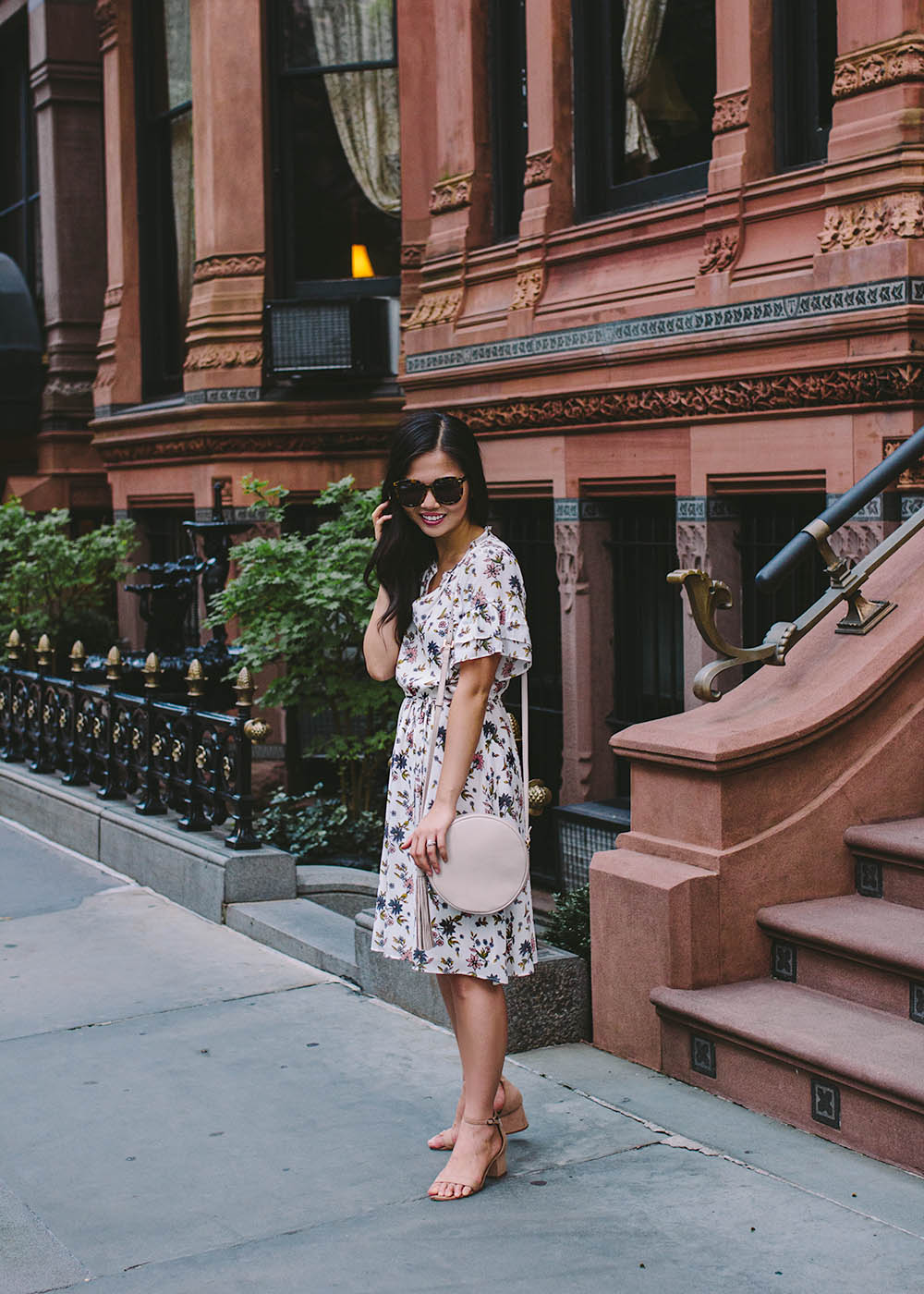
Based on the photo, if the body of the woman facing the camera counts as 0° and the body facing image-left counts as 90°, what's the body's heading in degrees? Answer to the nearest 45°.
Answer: approximately 45°

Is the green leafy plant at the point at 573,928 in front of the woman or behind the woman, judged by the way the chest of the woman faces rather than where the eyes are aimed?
behind

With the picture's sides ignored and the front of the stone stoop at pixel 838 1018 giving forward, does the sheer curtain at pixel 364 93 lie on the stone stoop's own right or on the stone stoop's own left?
on the stone stoop's own right

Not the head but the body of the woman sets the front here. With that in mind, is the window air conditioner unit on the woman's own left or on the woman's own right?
on the woman's own right

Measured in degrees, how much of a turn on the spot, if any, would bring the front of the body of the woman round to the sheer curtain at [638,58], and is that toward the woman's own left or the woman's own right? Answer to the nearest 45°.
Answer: approximately 135° to the woman's own right

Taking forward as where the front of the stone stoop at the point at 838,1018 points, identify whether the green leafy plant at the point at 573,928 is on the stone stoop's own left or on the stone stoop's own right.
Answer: on the stone stoop's own right

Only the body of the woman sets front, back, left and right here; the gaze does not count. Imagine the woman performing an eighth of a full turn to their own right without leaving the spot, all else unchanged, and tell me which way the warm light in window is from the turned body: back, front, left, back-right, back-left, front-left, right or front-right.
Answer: right

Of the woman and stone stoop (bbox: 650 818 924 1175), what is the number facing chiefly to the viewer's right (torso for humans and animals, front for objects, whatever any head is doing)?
0

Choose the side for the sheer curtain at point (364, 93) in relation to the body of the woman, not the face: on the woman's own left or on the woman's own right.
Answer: on the woman's own right

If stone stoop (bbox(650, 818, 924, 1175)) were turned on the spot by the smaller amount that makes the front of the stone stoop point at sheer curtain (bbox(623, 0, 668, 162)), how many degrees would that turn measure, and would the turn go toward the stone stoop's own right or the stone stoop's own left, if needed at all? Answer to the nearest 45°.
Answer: approximately 135° to the stone stoop's own right

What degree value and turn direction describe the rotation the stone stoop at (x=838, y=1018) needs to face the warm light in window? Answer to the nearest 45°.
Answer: approximately 90° to its right

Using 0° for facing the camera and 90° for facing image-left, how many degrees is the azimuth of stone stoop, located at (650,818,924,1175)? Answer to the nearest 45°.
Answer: approximately 45°

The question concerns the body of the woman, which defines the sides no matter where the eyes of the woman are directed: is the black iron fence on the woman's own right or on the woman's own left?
on the woman's own right
